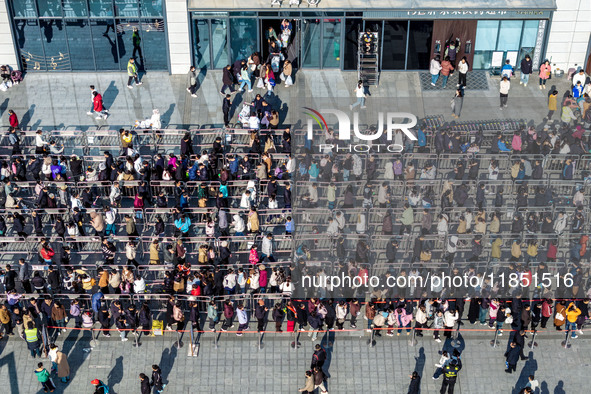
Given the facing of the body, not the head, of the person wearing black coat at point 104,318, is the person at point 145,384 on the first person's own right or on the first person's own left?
on the first person's own right

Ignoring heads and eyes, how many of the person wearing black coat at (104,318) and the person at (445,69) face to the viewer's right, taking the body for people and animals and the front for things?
1

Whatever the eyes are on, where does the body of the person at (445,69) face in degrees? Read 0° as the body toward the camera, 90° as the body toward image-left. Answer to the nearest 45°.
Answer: approximately 180°

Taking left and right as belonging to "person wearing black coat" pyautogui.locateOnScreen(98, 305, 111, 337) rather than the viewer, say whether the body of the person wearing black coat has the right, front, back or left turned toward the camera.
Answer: right

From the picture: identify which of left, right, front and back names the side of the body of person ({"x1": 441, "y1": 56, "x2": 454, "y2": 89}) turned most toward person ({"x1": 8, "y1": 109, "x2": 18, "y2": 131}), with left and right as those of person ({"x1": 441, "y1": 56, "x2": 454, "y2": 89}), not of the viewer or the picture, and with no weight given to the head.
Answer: left

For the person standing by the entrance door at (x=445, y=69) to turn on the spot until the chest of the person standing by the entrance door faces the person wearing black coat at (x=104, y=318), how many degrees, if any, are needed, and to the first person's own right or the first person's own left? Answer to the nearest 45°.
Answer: approximately 135° to the first person's own left
